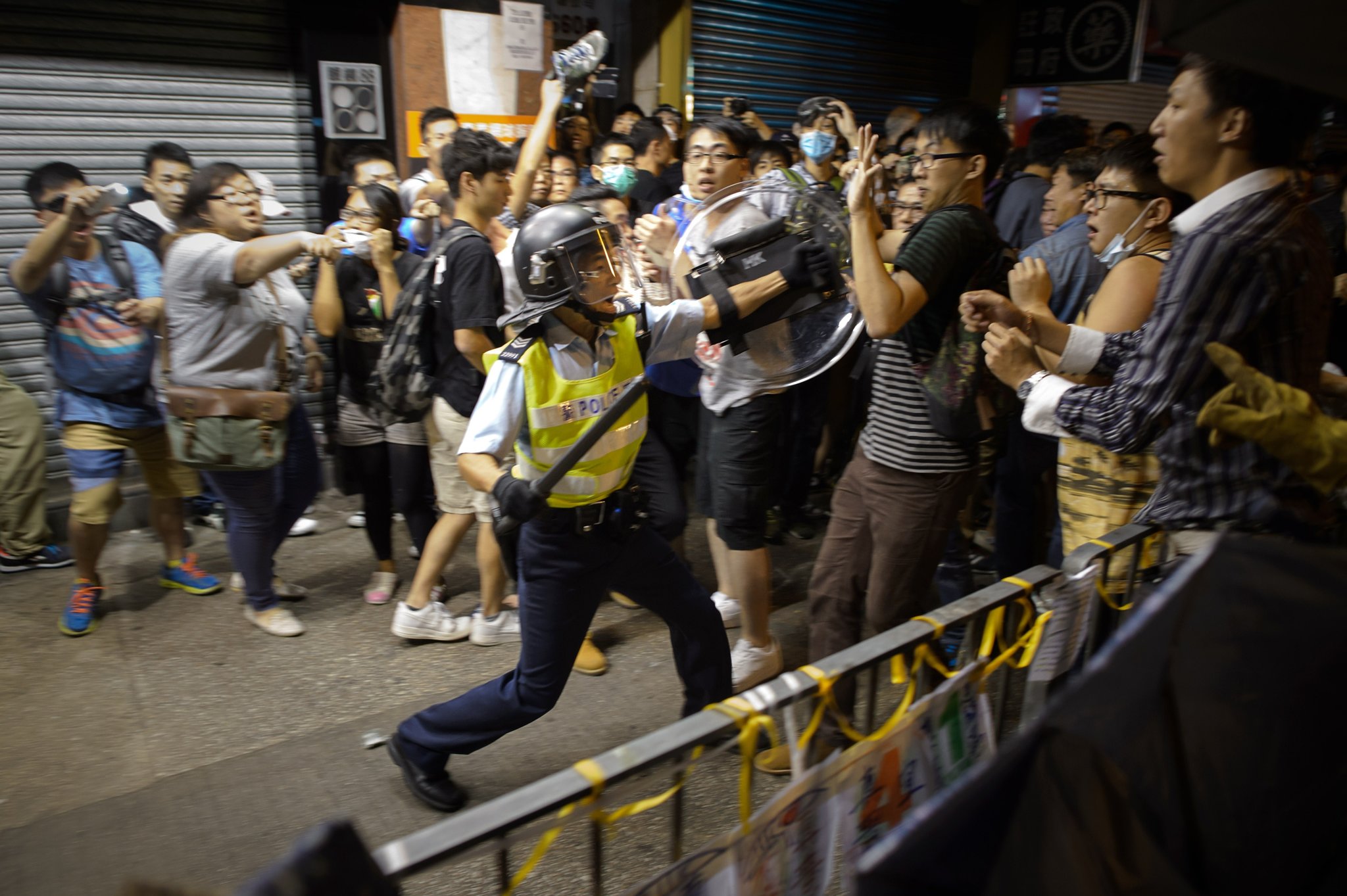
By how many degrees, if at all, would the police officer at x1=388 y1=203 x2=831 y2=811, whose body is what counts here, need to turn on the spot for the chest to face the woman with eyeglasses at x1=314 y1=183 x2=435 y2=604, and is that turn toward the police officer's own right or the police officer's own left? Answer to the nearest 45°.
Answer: approximately 180°

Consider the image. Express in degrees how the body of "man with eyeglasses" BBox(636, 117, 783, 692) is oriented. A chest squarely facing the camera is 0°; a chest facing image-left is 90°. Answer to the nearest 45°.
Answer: approximately 45°

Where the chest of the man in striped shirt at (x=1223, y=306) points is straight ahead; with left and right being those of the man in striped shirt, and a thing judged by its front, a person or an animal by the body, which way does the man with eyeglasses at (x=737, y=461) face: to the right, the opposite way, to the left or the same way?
to the left

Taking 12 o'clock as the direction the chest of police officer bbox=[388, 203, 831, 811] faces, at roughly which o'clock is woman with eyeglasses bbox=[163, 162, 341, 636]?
The woman with eyeglasses is roughly at 6 o'clock from the police officer.

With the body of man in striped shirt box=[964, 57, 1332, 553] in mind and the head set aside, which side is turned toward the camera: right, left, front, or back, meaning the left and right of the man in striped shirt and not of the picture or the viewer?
left

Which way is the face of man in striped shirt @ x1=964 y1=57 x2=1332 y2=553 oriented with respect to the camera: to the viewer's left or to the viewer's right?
to the viewer's left

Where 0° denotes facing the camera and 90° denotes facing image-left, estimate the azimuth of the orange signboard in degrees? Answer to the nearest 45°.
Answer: approximately 0°

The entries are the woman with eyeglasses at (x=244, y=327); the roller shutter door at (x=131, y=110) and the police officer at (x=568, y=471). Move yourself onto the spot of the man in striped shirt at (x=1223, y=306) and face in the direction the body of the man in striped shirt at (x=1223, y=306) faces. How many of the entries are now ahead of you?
3

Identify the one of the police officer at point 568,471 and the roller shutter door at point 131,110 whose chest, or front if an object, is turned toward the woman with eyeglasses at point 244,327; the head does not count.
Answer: the roller shutter door

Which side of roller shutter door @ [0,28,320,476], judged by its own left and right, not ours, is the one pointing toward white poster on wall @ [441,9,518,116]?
left

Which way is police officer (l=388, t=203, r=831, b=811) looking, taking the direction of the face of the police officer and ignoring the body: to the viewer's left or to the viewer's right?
to the viewer's right

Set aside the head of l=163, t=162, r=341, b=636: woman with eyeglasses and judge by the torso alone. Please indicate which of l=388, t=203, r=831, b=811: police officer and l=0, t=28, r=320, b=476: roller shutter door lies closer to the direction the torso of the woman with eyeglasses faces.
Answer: the police officer

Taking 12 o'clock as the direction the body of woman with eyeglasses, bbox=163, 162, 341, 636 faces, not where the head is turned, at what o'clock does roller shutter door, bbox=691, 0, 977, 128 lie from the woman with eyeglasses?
The roller shutter door is roughly at 11 o'clock from the woman with eyeglasses.

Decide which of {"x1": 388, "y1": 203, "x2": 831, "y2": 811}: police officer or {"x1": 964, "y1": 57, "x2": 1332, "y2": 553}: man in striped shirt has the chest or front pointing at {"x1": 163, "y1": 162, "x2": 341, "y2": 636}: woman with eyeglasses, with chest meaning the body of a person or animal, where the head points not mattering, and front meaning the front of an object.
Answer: the man in striped shirt
